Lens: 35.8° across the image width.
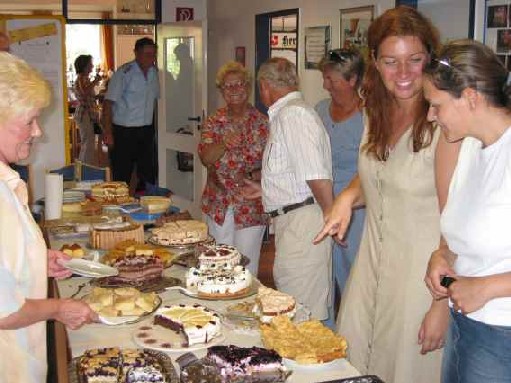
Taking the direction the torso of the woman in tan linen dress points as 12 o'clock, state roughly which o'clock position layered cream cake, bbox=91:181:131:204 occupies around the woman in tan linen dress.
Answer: The layered cream cake is roughly at 3 o'clock from the woman in tan linen dress.

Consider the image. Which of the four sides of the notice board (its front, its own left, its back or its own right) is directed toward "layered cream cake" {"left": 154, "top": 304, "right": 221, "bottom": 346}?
front

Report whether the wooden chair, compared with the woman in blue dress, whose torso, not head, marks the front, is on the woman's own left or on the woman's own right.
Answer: on the woman's own right

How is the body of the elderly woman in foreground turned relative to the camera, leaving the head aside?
to the viewer's right

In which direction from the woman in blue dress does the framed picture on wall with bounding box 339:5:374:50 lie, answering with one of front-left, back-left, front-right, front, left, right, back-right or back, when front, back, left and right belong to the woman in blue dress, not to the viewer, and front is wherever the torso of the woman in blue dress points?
back-right

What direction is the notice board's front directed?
toward the camera

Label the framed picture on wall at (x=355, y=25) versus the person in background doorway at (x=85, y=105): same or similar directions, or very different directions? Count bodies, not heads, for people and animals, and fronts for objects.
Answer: very different directions
